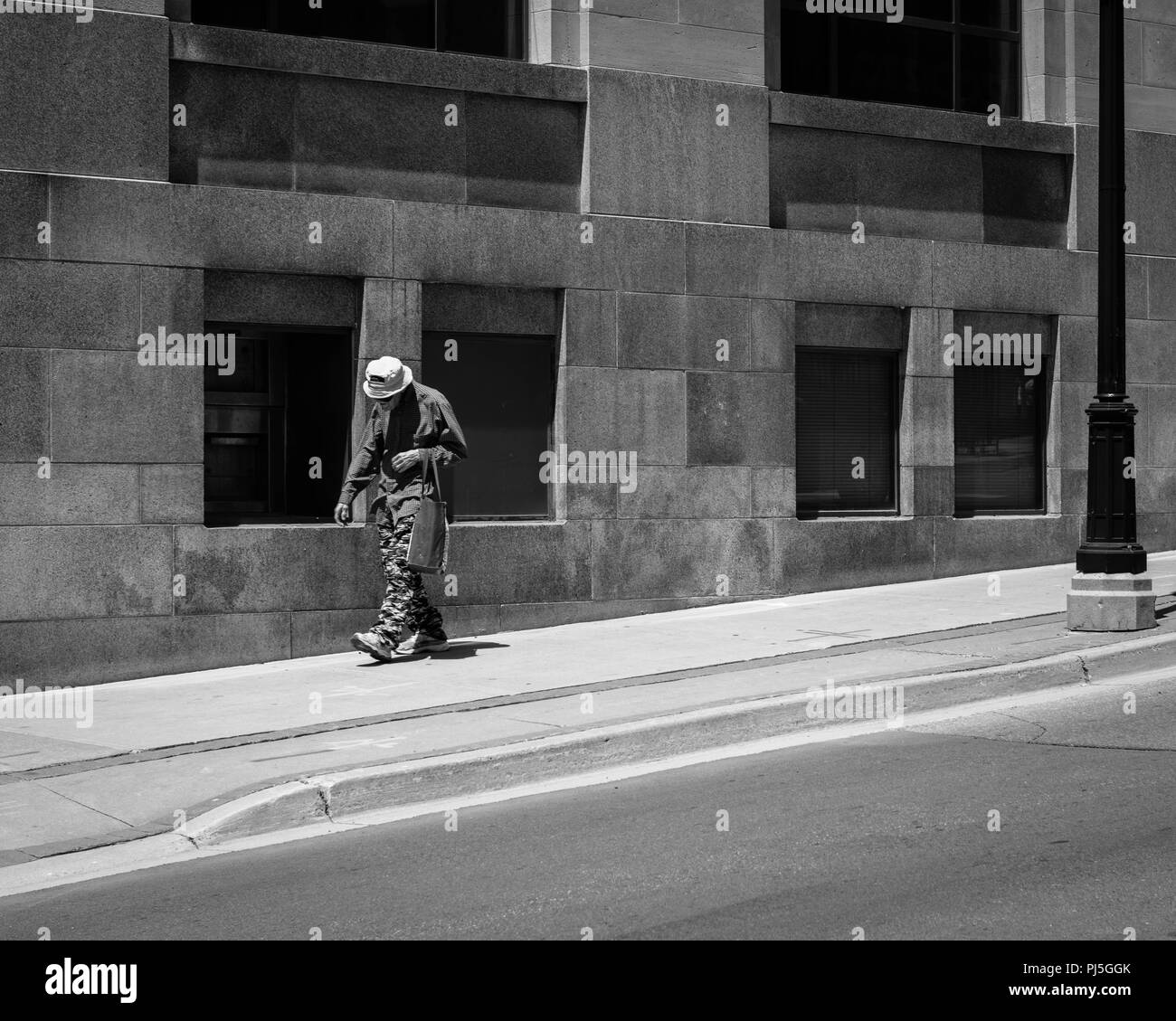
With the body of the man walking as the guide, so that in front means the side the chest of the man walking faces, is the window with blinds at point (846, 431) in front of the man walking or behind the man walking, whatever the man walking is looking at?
behind

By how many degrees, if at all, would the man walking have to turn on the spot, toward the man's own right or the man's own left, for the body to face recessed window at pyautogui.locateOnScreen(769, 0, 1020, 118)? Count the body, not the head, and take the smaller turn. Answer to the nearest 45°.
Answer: approximately 180°

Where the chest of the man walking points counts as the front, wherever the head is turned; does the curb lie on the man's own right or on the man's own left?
on the man's own left

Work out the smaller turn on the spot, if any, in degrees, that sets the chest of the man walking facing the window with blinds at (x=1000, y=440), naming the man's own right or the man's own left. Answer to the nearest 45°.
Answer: approximately 180°

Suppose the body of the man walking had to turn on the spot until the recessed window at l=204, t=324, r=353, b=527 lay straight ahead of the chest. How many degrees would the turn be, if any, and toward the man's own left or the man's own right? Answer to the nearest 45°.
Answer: approximately 90° to the man's own right

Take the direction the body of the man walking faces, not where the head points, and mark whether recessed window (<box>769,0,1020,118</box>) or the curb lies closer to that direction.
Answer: the curb

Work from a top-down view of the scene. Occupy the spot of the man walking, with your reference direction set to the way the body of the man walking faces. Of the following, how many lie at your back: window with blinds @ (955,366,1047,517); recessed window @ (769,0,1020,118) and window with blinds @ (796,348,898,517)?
3

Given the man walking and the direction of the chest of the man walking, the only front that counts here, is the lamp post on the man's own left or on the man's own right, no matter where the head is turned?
on the man's own left

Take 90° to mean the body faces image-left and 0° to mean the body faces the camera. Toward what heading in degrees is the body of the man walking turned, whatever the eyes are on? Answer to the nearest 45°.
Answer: approximately 45°
